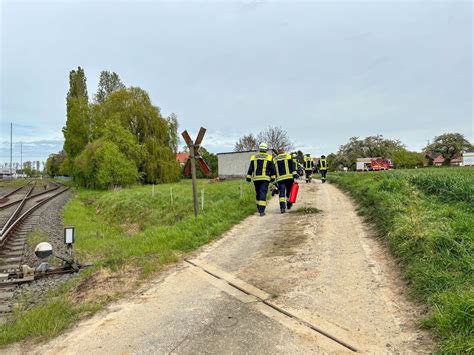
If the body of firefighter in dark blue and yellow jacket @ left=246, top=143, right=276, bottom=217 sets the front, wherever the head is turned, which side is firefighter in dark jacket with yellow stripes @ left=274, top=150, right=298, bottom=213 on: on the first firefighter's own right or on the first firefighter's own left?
on the first firefighter's own right

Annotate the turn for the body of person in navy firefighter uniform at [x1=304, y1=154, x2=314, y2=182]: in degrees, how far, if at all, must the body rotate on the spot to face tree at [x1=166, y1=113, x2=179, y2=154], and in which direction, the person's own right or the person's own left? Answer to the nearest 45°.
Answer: approximately 45° to the person's own left

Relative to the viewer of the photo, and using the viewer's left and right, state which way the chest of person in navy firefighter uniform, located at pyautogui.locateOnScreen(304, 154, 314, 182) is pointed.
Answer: facing away from the viewer

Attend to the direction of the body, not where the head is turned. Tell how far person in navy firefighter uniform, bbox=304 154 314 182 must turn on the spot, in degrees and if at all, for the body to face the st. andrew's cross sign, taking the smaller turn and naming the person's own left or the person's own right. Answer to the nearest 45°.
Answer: approximately 180°

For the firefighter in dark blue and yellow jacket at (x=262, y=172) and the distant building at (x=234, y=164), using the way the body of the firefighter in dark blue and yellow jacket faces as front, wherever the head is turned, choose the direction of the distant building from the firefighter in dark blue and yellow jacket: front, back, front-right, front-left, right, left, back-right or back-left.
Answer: front

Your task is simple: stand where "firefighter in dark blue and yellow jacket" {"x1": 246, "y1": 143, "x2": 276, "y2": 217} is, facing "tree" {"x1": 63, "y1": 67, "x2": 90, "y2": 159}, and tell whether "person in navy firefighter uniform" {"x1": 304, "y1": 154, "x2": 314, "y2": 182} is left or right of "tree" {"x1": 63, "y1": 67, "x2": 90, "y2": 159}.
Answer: right

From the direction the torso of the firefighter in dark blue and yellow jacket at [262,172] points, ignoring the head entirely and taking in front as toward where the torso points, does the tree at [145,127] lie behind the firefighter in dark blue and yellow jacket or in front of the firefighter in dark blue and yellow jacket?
in front

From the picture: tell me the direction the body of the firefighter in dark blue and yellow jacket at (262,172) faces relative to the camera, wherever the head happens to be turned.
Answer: away from the camera

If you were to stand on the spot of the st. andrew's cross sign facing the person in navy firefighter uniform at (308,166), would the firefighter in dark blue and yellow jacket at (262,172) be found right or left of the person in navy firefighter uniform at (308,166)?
right

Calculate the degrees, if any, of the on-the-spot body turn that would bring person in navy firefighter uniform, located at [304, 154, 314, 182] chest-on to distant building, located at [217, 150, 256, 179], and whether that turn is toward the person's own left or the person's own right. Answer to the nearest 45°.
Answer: approximately 45° to the person's own left

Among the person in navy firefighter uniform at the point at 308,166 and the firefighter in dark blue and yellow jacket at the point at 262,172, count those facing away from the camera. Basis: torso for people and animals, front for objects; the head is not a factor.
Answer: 2

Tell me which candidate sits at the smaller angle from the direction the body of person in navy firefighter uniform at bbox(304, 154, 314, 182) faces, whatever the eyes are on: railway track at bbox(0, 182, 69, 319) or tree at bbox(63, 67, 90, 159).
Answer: the tree

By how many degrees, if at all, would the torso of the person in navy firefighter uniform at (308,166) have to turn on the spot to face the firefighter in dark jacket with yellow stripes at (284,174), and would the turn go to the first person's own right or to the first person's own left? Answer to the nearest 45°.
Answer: approximately 180°

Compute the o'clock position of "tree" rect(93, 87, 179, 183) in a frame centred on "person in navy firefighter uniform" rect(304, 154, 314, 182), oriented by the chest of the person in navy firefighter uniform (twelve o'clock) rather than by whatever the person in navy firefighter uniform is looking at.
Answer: The tree is roughly at 10 o'clock from the person in navy firefighter uniform.
